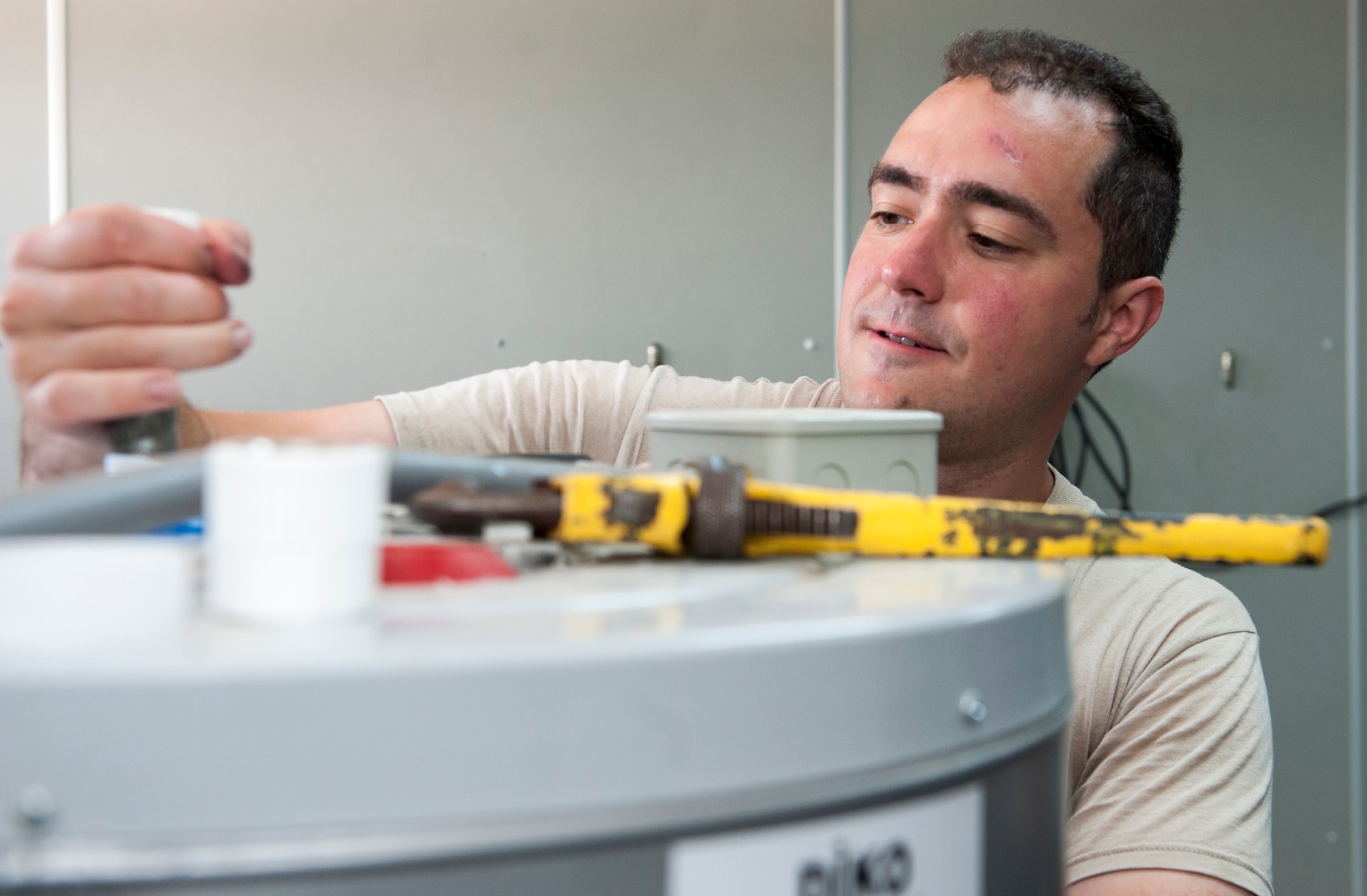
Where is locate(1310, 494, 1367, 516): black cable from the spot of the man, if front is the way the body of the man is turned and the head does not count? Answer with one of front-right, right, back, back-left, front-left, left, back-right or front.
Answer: back

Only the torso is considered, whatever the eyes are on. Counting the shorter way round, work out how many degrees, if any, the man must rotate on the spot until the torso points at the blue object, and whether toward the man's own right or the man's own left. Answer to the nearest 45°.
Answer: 0° — they already face it

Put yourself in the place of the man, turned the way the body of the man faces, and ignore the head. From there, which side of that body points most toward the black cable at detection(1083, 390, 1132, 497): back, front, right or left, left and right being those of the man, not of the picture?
back

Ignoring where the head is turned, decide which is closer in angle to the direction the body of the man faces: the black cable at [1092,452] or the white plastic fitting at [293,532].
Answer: the white plastic fitting

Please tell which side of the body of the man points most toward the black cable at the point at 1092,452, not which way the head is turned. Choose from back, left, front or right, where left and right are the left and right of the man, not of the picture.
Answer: back

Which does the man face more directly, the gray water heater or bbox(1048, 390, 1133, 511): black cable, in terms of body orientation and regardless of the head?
the gray water heater

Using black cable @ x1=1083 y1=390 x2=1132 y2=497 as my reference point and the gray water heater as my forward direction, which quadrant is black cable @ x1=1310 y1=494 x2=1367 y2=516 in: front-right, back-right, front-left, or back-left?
back-left

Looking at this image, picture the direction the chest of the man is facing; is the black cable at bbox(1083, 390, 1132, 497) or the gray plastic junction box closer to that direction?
the gray plastic junction box

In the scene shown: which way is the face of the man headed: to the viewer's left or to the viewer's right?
to the viewer's left

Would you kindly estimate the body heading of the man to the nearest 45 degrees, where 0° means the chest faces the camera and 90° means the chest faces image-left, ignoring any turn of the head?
approximately 45°
